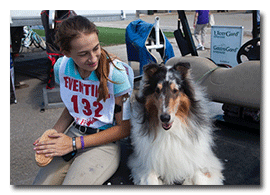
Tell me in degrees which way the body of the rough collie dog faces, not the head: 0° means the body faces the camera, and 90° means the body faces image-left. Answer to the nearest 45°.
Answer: approximately 0°

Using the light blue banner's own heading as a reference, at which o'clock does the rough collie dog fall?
The rough collie dog is roughly at 12 o'clock from the light blue banner.

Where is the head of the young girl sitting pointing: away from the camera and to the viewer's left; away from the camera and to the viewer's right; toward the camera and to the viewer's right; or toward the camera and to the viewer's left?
toward the camera and to the viewer's right

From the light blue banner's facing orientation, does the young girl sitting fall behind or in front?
in front

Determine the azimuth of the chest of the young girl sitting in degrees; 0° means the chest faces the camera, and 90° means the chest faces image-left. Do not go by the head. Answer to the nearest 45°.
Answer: approximately 45°

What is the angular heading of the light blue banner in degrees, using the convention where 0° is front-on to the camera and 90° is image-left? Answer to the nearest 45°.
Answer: approximately 0°

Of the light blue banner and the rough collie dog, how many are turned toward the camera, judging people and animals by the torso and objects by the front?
2

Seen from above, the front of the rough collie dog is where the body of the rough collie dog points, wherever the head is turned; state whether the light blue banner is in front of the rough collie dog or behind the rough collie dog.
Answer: behind
